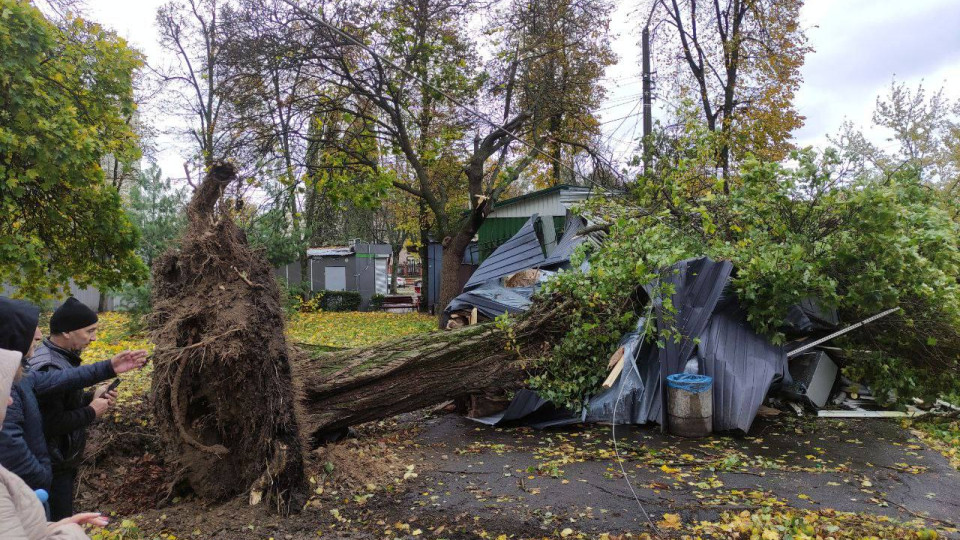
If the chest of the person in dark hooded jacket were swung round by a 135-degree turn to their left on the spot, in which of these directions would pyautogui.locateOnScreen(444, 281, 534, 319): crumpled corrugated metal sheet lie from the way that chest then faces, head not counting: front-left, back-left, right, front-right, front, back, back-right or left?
right

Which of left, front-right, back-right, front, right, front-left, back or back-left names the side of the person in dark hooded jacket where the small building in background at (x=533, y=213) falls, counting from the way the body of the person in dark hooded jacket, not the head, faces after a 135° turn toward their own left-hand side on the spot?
right

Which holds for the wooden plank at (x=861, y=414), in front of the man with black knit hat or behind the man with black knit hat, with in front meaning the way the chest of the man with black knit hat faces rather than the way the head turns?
in front

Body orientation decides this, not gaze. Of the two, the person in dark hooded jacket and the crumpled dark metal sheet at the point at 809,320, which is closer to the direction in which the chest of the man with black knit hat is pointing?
the crumpled dark metal sheet

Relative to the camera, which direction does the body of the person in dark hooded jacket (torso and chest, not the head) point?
to the viewer's right

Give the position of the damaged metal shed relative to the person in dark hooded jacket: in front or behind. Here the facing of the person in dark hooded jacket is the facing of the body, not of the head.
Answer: in front

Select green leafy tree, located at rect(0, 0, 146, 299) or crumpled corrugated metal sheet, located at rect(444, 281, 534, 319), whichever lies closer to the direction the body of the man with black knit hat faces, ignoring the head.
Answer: the crumpled corrugated metal sheet

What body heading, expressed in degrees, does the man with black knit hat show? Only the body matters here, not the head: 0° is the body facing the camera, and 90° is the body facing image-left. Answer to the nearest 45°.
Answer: approximately 270°

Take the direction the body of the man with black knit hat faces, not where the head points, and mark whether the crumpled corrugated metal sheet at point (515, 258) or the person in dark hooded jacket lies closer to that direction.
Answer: the crumpled corrugated metal sheet

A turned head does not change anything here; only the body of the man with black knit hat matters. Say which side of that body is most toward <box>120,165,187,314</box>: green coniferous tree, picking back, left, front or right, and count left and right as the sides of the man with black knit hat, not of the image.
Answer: left

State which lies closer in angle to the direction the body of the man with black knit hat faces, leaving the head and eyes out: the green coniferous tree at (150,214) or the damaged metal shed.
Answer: the damaged metal shed

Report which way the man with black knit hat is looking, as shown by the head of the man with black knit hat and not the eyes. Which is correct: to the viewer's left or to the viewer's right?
to the viewer's right

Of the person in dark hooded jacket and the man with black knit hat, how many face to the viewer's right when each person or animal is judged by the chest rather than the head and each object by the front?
2

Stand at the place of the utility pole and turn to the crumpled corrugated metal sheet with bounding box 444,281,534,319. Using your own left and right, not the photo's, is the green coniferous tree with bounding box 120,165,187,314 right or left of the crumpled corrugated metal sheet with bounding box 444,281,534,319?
right
